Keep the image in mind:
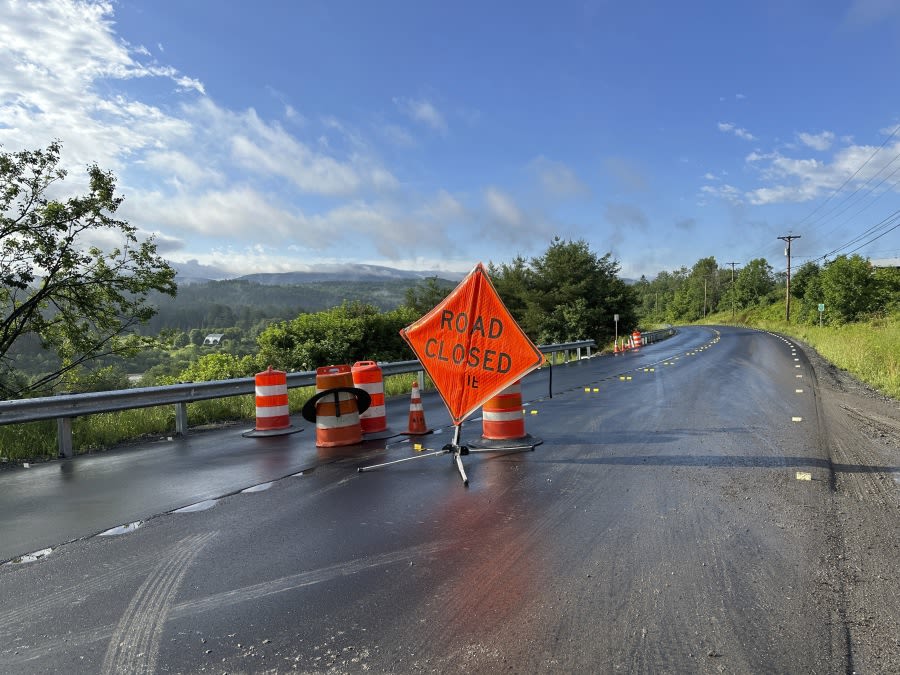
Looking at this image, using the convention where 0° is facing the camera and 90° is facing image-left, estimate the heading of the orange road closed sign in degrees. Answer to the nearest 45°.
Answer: approximately 0°

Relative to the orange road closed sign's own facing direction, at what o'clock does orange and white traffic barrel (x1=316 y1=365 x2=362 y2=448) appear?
The orange and white traffic barrel is roughly at 4 o'clock from the orange road closed sign.

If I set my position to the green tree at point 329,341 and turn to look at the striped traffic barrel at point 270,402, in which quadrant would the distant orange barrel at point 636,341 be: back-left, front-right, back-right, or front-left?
back-left

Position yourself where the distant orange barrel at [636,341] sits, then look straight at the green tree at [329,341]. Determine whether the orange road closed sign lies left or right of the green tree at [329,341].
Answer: left

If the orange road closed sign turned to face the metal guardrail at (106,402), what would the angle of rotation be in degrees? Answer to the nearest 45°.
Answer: approximately 90° to its right

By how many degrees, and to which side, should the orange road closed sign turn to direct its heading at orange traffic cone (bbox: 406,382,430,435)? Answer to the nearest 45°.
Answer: approximately 135° to its right

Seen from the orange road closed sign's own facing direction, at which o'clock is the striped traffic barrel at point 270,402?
The striped traffic barrel is roughly at 4 o'clock from the orange road closed sign.

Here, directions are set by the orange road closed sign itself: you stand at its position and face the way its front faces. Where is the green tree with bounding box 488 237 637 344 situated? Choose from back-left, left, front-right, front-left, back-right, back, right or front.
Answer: back

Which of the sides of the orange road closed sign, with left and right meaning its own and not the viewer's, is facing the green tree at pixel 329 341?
back
